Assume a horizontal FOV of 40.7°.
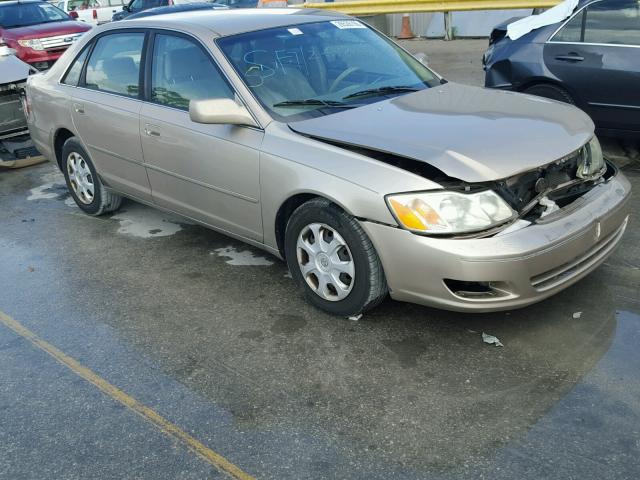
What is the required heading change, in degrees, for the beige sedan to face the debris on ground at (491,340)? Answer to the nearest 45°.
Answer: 0° — it already faces it

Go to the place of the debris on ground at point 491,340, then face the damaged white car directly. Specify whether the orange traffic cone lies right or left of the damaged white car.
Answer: right

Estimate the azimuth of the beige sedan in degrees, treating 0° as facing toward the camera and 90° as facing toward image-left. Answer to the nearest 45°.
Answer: approximately 315°

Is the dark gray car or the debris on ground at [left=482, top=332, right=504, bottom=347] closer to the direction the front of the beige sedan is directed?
the debris on ground

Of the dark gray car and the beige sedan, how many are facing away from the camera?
0

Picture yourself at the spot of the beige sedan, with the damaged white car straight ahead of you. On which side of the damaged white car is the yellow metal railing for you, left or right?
right

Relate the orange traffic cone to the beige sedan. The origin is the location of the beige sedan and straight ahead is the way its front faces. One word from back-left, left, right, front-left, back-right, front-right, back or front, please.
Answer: back-left

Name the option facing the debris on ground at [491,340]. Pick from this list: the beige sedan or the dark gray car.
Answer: the beige sedan
